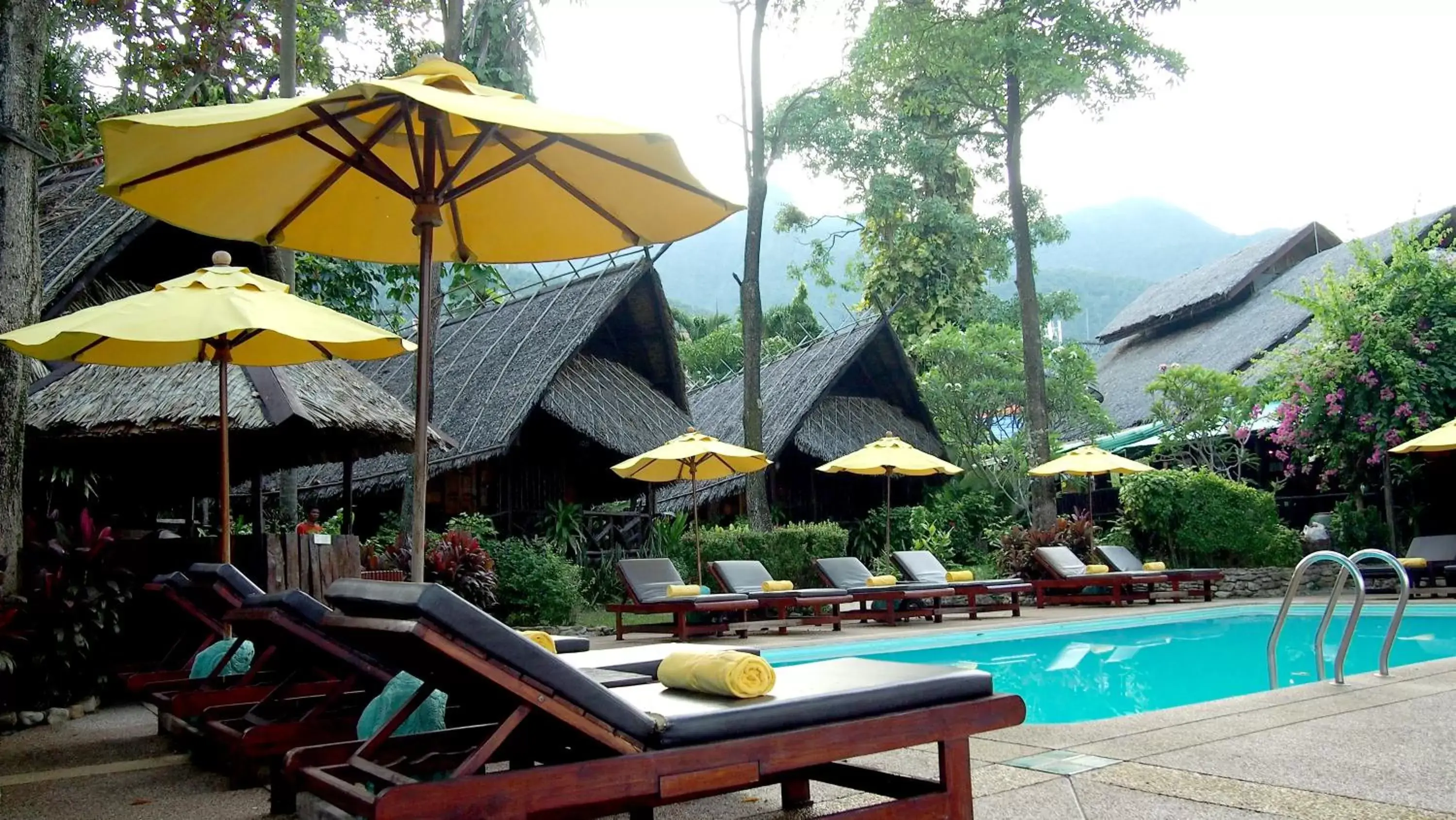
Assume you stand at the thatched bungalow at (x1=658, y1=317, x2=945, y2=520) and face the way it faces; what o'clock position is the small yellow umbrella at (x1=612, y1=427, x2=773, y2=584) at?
The small yellow umbrella is roughly at 2 o'clock from the thatched bungalow.

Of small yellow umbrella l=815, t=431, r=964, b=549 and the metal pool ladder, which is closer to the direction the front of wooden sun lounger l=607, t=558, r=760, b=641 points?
the metal pool ladder

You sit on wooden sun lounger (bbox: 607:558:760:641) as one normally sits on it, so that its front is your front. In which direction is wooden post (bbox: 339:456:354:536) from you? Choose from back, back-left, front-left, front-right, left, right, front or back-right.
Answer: back-right

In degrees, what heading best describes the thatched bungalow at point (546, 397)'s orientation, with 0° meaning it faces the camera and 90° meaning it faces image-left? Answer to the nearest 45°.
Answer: approximately 315°

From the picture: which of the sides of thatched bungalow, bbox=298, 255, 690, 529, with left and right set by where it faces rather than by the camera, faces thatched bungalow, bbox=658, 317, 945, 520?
left

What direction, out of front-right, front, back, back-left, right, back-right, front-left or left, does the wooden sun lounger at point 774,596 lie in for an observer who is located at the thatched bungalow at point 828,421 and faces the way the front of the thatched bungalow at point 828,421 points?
front-right

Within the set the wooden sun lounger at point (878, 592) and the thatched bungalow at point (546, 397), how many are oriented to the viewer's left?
0

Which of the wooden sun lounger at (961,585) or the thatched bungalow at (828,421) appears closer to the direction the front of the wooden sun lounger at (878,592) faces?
the wooden sun lounger

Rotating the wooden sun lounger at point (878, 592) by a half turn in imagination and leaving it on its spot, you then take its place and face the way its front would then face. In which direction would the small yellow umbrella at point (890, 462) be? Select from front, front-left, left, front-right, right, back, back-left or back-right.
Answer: front-right
